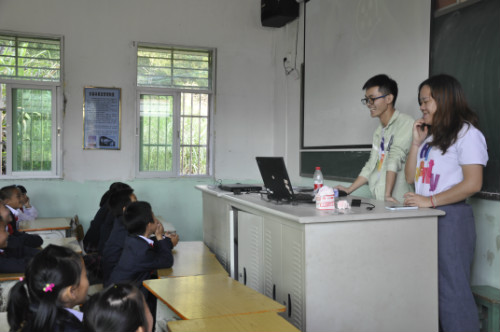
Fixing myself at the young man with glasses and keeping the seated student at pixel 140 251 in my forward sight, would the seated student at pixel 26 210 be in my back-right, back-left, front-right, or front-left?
front-right

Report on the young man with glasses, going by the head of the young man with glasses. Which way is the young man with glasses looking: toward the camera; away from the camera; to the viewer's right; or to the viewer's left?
to the viewer's left

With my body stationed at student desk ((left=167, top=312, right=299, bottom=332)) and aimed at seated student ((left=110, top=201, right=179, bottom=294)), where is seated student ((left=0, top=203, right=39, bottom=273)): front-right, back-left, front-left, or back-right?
front-left

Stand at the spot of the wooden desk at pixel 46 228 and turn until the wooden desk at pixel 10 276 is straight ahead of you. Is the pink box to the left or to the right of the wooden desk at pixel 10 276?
left

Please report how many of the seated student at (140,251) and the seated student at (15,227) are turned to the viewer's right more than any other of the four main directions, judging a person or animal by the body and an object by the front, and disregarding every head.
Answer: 2

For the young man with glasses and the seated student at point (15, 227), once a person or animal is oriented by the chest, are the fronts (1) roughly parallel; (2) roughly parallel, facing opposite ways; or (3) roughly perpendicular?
roughly parallel, facing opposite ways

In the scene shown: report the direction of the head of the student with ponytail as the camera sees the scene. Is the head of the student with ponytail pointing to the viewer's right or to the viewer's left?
to the viewer's right

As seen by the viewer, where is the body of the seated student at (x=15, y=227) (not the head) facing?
to the viewer's right

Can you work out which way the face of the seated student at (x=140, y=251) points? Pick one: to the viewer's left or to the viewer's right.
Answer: to the viewer's right

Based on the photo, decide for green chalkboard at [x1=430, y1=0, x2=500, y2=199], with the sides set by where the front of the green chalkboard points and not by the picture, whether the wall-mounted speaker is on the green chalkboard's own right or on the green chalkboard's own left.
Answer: on the green chalkboard's own right

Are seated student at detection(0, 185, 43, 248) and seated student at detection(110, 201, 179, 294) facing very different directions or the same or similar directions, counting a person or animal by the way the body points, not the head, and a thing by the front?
same or similar directions

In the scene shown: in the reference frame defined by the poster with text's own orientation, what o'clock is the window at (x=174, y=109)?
The window is roughly at 9 o'clock from the poster with text.

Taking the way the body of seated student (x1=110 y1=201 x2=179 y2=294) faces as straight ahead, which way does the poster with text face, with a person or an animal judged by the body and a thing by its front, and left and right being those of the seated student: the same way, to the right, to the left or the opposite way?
to the right

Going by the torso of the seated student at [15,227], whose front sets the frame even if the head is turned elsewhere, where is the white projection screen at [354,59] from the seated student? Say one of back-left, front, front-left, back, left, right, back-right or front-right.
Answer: front

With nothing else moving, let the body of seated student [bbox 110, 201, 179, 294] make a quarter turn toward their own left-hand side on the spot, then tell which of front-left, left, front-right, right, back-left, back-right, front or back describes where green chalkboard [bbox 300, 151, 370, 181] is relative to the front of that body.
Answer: front-right

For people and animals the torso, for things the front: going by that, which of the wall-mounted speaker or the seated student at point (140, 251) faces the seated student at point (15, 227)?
the wall-mounted speaker

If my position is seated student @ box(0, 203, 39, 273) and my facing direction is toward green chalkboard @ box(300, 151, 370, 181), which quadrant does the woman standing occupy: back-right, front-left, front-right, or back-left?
front-right

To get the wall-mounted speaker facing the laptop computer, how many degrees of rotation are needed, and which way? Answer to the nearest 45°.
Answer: approximately 45° to its left

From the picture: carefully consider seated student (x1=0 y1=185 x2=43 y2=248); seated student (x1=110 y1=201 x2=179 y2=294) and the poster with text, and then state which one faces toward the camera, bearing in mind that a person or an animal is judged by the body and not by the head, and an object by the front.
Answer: the poster with text

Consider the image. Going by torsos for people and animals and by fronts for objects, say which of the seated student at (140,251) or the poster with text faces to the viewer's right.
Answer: the seated student
